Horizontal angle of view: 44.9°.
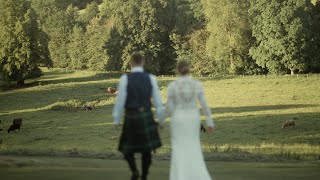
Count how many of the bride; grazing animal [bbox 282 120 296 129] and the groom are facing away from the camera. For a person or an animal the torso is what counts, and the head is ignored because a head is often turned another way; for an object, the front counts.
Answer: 2

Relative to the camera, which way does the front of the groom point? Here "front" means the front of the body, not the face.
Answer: away from the camera

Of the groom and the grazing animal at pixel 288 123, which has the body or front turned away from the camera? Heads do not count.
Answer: the groom

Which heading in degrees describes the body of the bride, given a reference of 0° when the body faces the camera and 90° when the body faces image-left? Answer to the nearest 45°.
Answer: approximately 180°

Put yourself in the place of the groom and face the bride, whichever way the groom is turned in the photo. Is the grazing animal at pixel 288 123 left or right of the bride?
left

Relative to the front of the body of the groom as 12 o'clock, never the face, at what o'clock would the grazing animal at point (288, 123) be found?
The grazing animal is roughly at 1 o'clock from the groom.

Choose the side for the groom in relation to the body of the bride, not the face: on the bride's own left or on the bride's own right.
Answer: on the bride's own left

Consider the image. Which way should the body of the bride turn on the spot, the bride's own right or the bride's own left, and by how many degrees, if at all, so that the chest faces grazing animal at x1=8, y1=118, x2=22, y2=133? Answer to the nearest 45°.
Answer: approximately 45° to the bride's own left

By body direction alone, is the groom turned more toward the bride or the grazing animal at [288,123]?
the grazing animal
